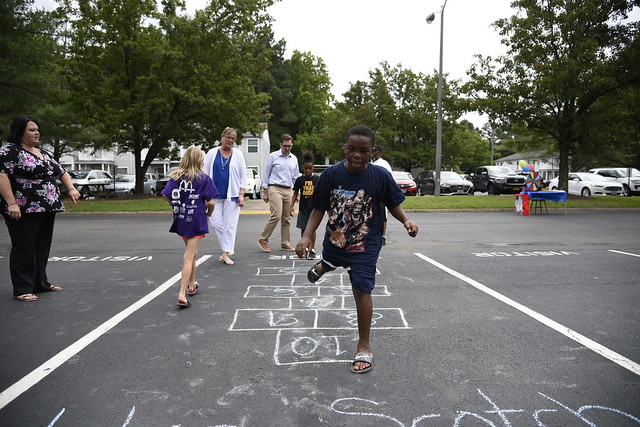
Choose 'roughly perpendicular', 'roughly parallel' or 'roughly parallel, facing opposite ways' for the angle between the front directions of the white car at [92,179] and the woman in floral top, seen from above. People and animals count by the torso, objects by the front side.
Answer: roughly perpendicular

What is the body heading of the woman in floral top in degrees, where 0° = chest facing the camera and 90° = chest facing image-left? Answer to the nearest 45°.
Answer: approximately 315°

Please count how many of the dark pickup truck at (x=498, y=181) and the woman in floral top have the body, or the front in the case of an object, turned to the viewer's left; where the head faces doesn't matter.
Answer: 0

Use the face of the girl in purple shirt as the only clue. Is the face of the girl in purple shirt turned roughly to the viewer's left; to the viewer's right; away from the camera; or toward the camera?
away from the camera

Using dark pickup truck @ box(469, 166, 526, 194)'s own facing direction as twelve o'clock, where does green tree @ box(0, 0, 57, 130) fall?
The green tree is roughly at 3 o'clock from the dark pickup truck.

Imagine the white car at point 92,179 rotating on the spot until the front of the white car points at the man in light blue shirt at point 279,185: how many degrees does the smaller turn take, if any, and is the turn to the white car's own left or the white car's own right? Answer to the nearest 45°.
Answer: approximately 45° to the white car's own left

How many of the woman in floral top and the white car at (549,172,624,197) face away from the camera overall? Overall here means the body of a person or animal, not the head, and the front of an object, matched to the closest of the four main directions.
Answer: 0

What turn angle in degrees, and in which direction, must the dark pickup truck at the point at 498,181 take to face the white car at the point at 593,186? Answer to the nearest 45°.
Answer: approximately 45° to its left
